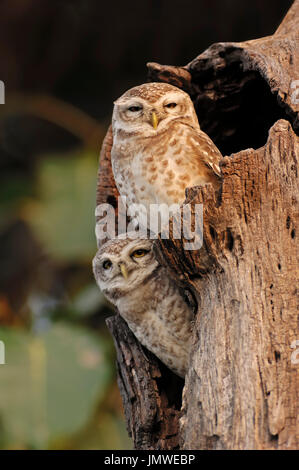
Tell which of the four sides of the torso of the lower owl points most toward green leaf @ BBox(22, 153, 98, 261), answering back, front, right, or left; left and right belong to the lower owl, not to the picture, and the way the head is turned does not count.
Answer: back

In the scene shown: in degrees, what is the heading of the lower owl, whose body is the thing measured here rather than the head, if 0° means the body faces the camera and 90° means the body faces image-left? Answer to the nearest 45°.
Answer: approximately 0°

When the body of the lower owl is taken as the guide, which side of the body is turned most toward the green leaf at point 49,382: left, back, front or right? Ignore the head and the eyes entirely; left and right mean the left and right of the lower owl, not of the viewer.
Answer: back
